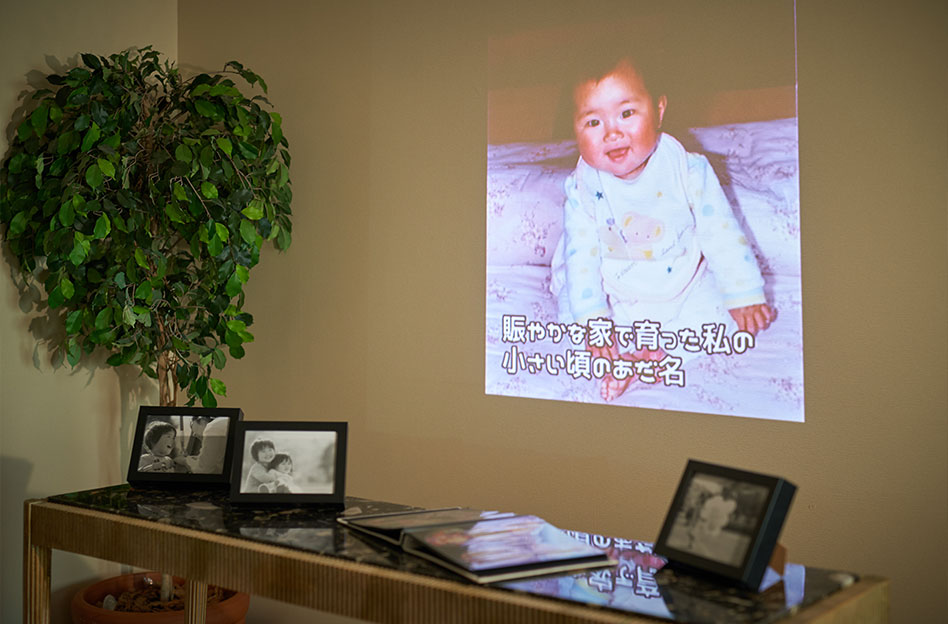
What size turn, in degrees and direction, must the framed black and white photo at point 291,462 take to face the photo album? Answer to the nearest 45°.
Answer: approximately 45° to its left

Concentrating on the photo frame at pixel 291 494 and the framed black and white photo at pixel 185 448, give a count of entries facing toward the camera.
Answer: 2

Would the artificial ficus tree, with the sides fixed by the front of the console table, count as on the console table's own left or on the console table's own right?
on the console table's own right

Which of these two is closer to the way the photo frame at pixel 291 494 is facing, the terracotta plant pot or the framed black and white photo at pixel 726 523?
the framed black and white photo

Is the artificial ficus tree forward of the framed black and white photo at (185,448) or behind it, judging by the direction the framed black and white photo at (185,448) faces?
behind

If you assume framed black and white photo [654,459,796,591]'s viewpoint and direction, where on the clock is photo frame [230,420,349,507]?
The photo frame is roughly at 2 o'clock from the framed black and white photo.

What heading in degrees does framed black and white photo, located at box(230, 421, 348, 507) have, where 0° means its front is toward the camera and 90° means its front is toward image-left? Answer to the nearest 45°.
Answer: approximately 0°

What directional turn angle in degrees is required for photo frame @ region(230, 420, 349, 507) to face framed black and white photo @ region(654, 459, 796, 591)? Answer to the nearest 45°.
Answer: approximately 45° to its left

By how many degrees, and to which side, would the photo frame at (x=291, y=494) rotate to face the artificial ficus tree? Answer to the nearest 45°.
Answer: approximately 135° to its right

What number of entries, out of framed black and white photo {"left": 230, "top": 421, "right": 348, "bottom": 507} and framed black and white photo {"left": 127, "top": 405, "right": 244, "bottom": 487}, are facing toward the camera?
2
